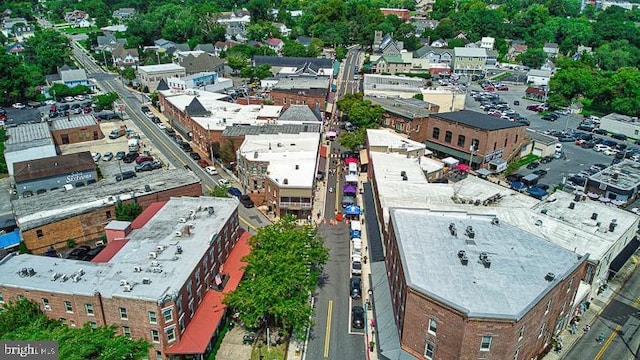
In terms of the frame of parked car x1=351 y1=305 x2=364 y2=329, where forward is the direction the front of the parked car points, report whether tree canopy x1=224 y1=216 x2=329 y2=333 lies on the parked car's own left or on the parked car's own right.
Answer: on the parked car's own left

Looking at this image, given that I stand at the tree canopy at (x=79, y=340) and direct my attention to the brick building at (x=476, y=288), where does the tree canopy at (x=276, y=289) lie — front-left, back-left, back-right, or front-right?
front-left

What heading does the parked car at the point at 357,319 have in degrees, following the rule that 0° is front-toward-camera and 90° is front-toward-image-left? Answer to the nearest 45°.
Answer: approximately 180°

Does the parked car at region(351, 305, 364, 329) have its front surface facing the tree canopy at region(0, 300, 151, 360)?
no

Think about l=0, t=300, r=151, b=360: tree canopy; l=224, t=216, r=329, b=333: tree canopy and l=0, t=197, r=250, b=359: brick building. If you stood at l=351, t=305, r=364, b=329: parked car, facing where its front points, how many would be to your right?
0

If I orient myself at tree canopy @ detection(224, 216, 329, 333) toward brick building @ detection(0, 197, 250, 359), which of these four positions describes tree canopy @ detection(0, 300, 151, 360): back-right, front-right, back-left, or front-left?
front-left

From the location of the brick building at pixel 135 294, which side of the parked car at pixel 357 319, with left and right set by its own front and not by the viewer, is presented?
left

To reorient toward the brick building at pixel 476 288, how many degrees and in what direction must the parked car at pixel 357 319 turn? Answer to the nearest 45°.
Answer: approximately 135° to its right
